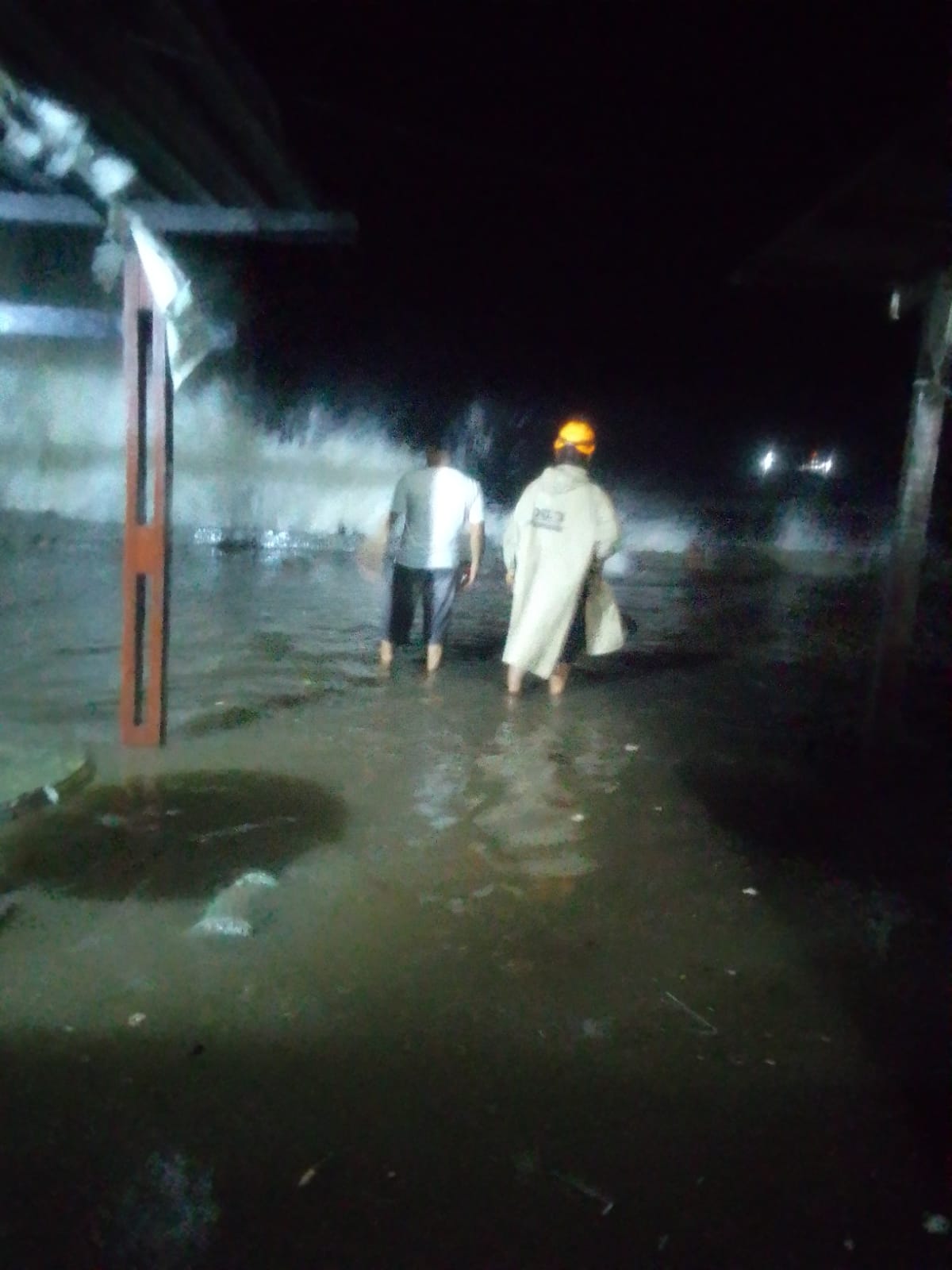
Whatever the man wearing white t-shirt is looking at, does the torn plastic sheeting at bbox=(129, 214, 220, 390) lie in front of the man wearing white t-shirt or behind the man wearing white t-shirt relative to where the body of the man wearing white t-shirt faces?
behind

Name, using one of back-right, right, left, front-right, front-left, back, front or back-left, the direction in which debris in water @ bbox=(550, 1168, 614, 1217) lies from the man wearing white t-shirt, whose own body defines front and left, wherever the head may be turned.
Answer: back

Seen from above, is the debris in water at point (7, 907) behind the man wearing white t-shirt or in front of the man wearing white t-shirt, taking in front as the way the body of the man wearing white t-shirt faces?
behind

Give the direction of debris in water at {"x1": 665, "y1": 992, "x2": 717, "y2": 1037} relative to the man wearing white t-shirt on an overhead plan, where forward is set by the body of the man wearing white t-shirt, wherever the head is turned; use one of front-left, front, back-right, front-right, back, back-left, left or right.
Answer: back

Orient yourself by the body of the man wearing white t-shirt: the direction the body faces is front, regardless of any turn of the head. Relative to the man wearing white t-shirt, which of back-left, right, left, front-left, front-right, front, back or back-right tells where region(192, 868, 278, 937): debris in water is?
back

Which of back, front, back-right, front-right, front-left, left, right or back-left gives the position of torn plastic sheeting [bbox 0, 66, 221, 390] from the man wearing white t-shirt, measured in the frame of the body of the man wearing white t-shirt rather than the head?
back-left

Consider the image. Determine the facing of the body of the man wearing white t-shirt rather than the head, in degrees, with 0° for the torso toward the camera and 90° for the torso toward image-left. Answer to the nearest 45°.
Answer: approximately 180°

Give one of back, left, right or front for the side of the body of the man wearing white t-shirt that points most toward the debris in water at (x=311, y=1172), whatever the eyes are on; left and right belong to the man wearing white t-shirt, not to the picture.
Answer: back

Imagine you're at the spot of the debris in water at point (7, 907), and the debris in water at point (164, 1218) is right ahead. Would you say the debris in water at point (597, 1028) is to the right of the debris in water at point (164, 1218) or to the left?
left

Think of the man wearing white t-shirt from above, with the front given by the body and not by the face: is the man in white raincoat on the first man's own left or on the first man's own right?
on the first man's own right

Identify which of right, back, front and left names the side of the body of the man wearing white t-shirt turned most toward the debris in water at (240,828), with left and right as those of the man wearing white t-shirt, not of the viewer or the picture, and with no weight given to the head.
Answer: back

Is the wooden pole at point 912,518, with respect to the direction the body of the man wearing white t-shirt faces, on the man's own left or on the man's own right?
on the man's own right

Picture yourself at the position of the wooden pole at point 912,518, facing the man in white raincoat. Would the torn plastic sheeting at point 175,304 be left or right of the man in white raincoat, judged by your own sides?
left
